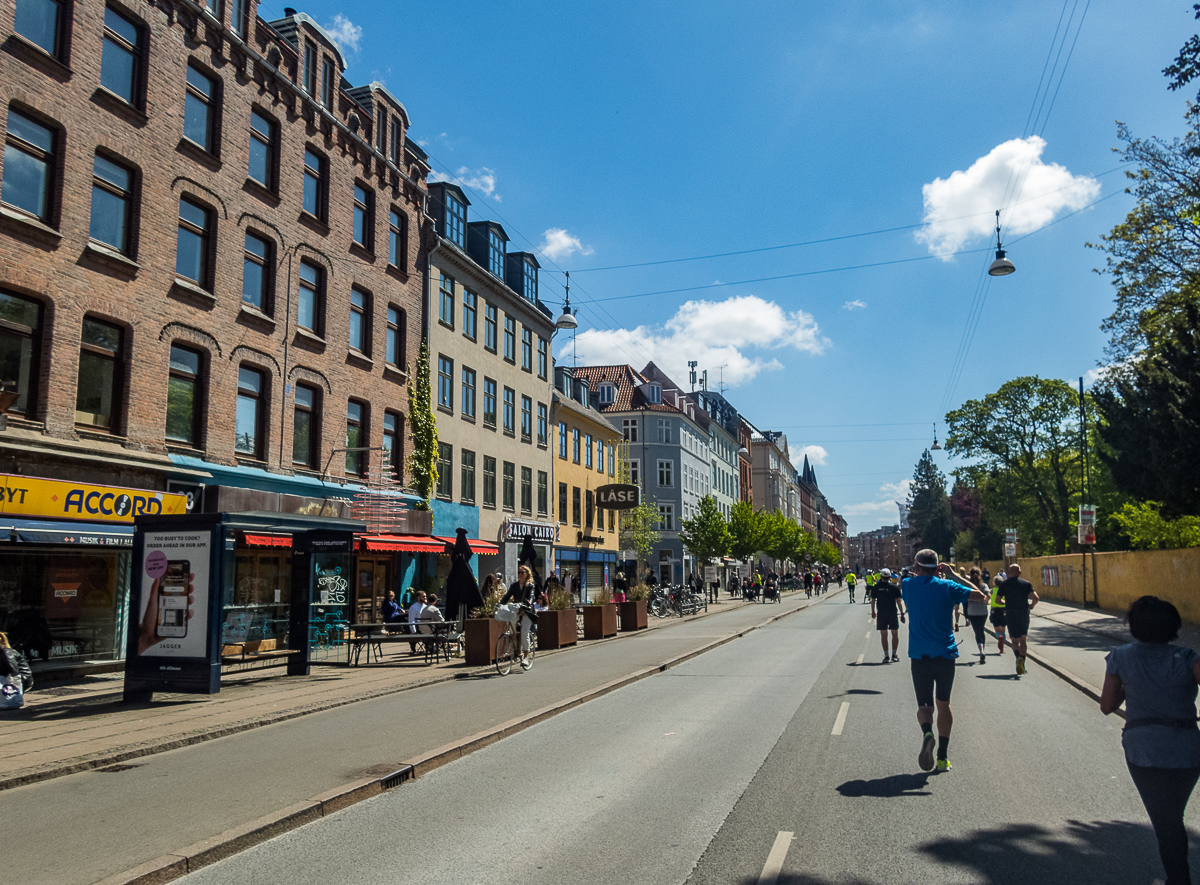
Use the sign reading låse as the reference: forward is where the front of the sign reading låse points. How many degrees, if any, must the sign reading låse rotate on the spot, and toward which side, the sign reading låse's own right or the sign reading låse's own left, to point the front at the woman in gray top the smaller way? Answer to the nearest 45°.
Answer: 0° — it already faces them

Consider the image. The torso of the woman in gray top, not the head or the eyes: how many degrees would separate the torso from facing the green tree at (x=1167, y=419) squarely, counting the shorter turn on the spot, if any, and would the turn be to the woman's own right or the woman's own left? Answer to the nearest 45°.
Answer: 0° — they already face it

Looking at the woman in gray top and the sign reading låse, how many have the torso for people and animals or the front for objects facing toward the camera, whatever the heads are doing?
1

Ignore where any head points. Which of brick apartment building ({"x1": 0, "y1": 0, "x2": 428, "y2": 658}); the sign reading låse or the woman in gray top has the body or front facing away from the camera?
the woman in gray top

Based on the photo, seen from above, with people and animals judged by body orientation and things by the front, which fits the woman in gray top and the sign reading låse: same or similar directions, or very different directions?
very different directions

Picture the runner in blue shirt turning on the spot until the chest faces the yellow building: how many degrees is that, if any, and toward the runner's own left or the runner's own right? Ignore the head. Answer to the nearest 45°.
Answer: approximately 45° to the runner's own left

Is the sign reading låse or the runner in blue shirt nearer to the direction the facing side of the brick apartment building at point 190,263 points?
the runner in blue shirt

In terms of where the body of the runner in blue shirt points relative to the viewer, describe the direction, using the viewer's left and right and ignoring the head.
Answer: facing away from the viewer

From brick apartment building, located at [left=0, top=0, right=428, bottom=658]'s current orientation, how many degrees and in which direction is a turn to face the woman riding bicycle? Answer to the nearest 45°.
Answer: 0° — it already faces them

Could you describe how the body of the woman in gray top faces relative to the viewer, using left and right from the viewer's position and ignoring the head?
facing away from the viewer

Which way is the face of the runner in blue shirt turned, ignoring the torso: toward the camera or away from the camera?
away from the camera

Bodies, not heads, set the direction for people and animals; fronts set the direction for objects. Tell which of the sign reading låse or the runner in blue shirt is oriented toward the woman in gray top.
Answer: the sign reading låse
